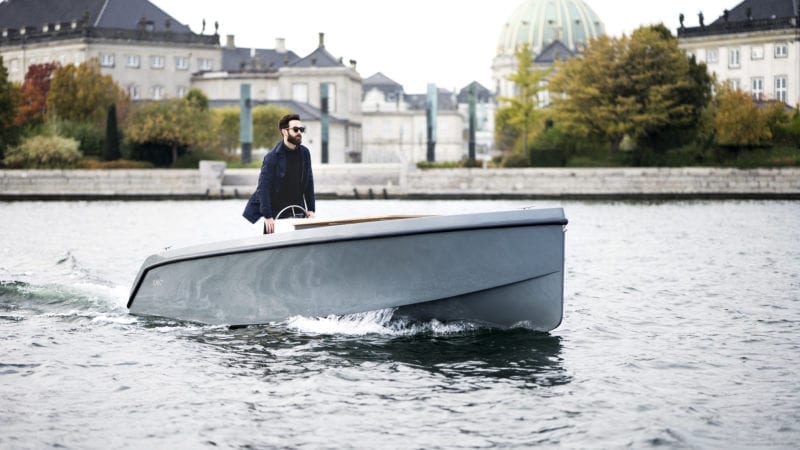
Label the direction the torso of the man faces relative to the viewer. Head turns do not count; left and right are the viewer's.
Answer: facing the viewer and to the right of the viewer

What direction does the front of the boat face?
to the viewer's right
